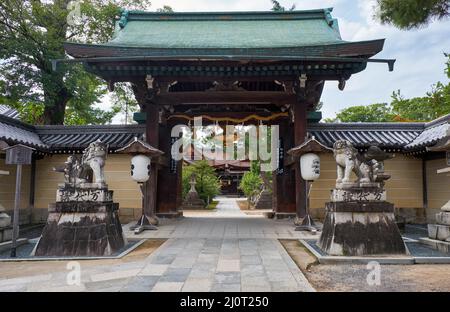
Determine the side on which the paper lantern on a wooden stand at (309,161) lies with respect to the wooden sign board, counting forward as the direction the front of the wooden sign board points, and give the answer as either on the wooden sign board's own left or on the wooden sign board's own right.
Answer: on the wooden sign board's own left

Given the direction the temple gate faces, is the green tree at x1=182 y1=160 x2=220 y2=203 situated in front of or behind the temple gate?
behind

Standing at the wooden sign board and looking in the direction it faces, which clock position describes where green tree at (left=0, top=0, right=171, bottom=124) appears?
The green tree is roughly at 6 o'clock from the wooden sign board.

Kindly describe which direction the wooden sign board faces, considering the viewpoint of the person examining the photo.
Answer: facing the viewer

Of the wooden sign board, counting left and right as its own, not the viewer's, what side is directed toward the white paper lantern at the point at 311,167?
left

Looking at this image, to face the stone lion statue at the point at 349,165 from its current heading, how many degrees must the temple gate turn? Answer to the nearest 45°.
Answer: approximately 45° to its left

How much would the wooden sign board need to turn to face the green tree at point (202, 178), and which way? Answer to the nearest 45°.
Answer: approximately 135° to its left

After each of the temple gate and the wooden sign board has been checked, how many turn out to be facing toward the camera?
2

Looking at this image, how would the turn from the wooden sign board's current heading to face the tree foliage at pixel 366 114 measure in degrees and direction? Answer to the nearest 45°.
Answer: approximately 135° to its left

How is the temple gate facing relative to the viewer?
toward the camera

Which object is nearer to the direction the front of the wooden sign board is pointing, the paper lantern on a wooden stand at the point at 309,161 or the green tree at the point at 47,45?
the paper lantern on a wooden stand
